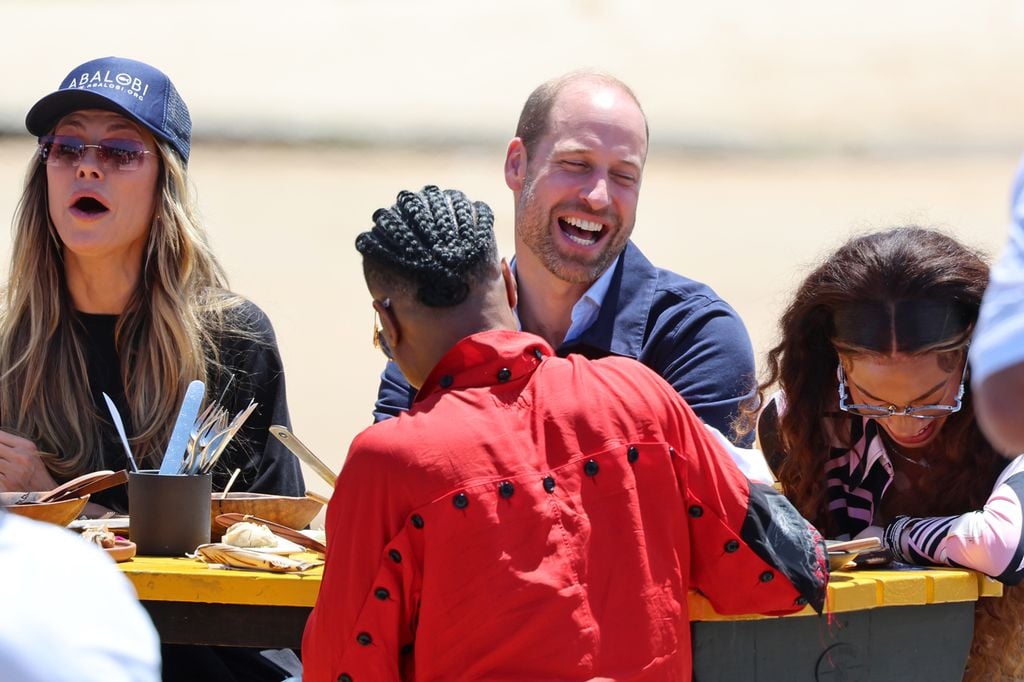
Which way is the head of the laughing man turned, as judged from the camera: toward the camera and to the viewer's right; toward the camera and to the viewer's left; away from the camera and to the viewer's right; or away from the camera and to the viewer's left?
toward the camera and to the viewer's right

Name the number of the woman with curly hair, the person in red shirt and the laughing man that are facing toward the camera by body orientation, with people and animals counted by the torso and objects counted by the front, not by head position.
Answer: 2

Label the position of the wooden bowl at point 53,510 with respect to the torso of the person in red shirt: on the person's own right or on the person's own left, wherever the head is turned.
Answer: on the person's own left

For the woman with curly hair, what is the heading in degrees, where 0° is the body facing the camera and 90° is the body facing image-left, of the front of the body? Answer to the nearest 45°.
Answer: approximately 0°

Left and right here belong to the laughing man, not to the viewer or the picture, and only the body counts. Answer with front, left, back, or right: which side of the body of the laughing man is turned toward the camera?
front

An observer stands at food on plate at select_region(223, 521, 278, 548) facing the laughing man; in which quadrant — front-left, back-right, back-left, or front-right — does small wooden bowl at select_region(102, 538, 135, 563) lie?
back-left

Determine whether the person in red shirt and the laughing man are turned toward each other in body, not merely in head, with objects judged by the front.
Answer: yes

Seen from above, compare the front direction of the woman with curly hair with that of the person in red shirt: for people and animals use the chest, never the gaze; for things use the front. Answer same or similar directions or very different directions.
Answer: very different directions

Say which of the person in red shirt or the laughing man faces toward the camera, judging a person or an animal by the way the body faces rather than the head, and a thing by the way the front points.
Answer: the laughing man

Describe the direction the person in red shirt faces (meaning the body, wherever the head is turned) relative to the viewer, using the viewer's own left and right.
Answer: facing away from the viewer

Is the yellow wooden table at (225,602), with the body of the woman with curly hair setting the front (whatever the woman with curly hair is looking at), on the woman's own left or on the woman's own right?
on the woman's own right

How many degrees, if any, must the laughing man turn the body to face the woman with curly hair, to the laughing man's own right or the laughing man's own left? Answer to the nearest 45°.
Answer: approximately 45° to the laughing man's own left

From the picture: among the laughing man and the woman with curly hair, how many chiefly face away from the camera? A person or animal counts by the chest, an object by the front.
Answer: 0

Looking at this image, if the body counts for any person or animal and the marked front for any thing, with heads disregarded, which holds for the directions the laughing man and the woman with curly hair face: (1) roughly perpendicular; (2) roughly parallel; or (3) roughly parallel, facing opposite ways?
roughly parallel

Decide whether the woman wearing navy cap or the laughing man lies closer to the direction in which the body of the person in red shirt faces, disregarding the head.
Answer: the laughing man

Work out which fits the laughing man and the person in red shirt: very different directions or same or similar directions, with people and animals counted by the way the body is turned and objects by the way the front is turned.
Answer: very different directions
